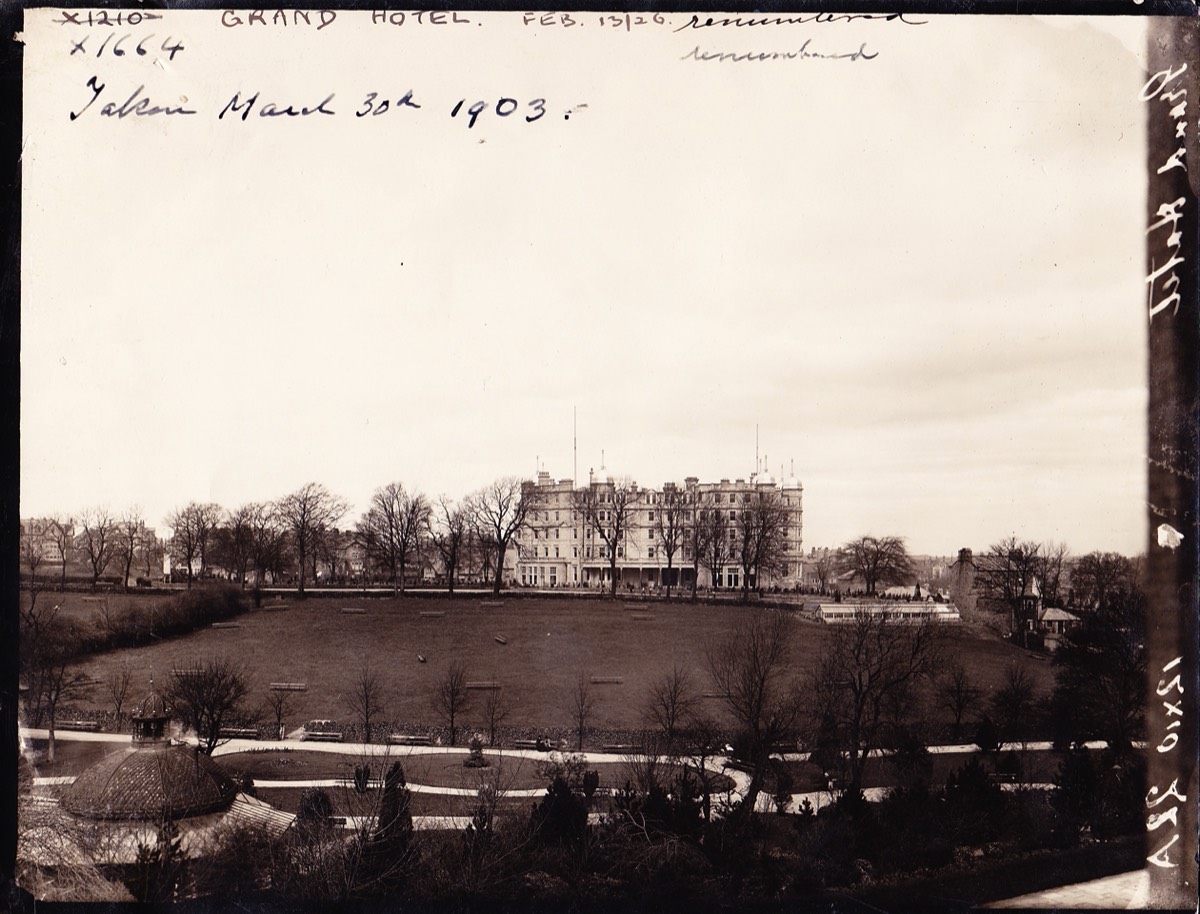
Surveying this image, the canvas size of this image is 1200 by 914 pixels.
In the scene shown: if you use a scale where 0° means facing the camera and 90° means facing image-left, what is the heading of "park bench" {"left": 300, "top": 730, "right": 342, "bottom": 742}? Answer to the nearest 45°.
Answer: approximately 0°

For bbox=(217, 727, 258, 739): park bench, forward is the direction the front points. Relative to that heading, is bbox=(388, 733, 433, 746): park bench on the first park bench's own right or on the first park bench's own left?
on the first park bench's own left

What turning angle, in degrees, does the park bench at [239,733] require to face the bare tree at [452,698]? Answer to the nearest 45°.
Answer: approximately 90° to its left

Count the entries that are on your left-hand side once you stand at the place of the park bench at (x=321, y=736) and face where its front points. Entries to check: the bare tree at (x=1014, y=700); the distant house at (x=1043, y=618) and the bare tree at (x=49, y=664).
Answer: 2

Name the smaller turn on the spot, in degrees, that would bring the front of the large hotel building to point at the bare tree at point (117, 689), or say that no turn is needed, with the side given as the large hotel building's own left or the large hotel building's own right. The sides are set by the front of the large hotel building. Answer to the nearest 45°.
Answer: approximately 45° to the large hotel building's own right
